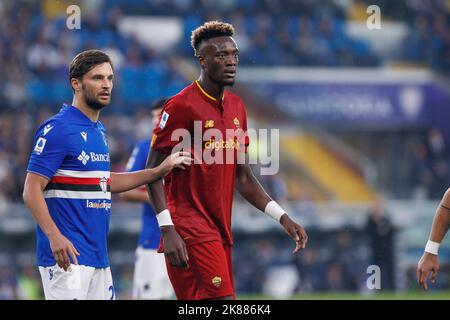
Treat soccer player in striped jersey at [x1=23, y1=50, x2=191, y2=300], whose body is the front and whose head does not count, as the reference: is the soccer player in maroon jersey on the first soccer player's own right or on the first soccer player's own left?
on the first soccer player's own left

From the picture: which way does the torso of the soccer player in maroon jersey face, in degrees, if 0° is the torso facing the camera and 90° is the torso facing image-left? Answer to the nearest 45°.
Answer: approximately 315°

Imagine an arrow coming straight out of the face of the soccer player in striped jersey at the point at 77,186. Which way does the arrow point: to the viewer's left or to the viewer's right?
to the viewer's right

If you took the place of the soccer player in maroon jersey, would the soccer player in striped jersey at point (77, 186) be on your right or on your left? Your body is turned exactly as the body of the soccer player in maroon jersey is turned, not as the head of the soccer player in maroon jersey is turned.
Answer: on your right

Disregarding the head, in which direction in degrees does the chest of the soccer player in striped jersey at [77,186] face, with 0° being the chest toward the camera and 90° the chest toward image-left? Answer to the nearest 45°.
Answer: approximately 315°
